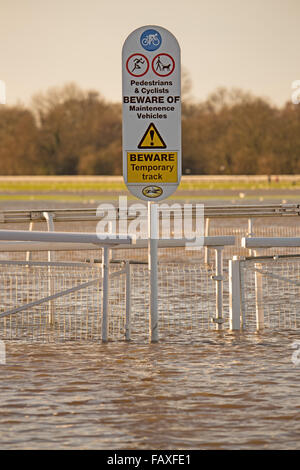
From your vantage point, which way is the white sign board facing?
toward the camera
